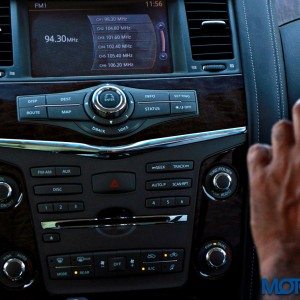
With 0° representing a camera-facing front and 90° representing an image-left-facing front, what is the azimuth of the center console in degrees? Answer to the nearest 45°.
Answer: approximately 0°
